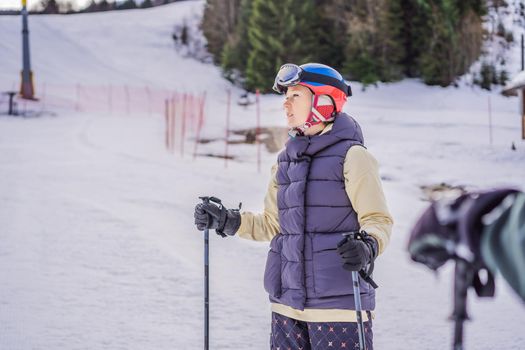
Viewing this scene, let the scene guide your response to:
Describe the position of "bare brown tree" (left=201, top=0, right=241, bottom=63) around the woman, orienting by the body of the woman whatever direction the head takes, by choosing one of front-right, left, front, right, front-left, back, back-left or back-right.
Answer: back-right

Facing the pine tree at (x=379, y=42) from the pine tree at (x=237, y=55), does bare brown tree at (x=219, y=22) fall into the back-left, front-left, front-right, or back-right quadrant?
back-left

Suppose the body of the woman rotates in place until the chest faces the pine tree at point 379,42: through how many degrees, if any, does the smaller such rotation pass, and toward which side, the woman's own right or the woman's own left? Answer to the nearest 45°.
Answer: approximately 135° to the woman's own right

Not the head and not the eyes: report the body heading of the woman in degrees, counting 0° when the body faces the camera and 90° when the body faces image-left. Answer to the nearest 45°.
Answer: approximately 45°

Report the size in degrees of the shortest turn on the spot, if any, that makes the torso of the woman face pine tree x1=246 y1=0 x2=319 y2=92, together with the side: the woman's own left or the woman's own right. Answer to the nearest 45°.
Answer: approximately 135° to the woman's own right

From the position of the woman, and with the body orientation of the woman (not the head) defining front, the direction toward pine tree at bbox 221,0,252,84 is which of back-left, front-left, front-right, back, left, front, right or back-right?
back-right
